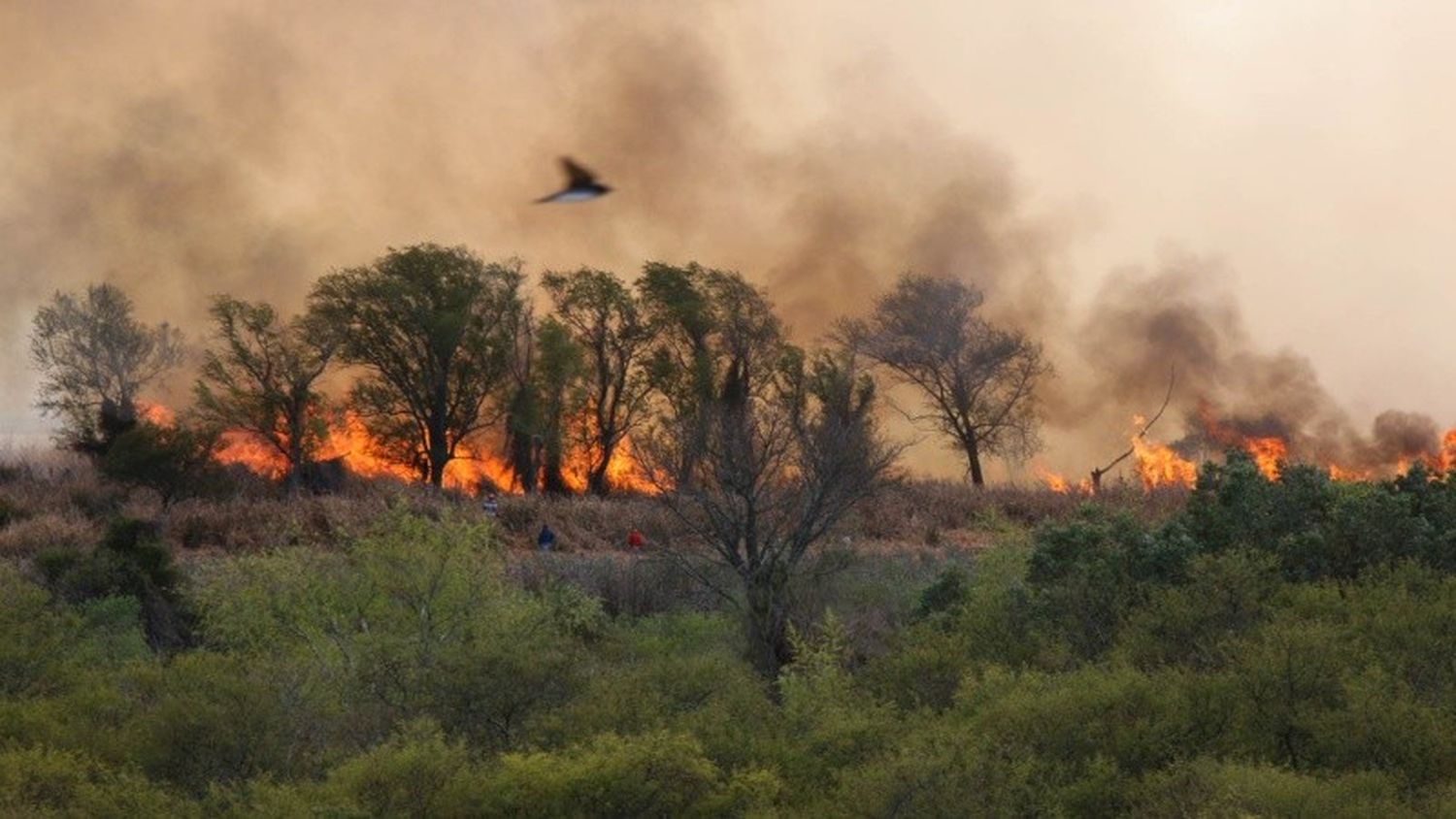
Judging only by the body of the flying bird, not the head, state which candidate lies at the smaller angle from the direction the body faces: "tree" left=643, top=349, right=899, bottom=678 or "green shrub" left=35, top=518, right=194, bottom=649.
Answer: the tree

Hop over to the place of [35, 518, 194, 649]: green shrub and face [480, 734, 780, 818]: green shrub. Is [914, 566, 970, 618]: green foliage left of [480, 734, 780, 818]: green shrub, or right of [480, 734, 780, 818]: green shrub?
left

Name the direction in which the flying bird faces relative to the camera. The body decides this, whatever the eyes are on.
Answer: to the viewer's right

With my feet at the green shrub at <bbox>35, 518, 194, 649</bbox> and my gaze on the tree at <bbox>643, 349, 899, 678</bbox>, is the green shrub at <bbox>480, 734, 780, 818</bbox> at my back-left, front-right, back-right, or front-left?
front-right
